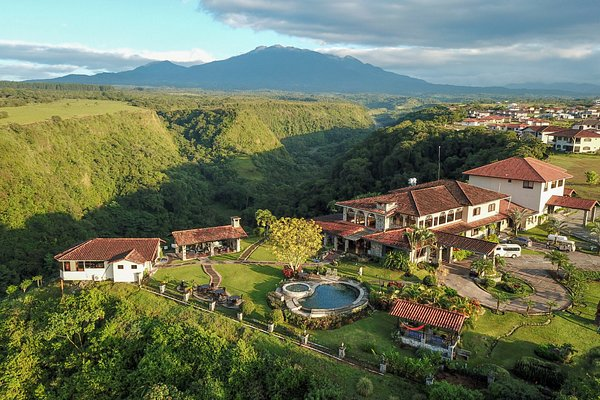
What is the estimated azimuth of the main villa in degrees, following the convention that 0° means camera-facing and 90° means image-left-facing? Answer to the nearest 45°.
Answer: approximately 315°

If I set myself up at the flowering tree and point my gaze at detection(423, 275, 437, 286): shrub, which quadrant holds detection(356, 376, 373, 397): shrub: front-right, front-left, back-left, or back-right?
front-right

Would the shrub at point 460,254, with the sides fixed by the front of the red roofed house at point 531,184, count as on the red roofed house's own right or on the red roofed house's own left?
on the red roofed house's own right

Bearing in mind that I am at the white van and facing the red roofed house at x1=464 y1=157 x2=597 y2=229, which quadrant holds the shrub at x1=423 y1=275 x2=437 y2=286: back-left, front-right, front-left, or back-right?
back-left

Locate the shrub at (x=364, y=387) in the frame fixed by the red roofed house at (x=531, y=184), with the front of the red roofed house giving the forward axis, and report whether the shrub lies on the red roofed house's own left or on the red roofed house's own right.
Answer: on the red roofed house's own right

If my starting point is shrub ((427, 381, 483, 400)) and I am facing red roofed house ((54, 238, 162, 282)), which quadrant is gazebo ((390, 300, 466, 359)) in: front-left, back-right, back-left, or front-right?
front-right

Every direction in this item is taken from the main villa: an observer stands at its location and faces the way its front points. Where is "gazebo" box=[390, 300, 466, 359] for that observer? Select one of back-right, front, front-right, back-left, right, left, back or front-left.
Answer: front-right

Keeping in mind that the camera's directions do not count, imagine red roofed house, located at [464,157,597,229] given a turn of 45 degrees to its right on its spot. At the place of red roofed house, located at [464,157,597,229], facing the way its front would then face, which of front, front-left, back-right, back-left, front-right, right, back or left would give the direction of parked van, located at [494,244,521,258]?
front

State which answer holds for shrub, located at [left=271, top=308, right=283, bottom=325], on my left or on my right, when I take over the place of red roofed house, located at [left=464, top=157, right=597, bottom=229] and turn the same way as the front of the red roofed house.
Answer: on my right
